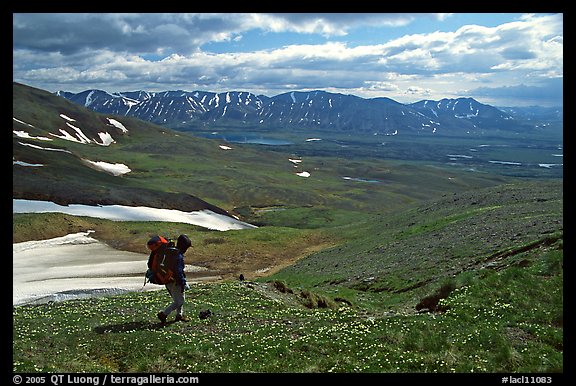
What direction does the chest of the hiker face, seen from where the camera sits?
to the viewer's right
